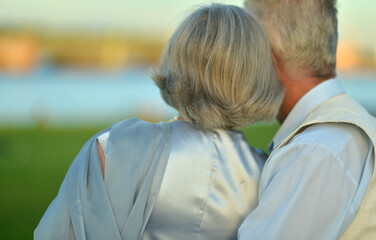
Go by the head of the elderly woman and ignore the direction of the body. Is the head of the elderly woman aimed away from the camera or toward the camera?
away from the camera

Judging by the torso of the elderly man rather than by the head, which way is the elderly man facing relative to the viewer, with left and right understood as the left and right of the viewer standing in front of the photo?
facing away from the viewer and to the left of the viewer
